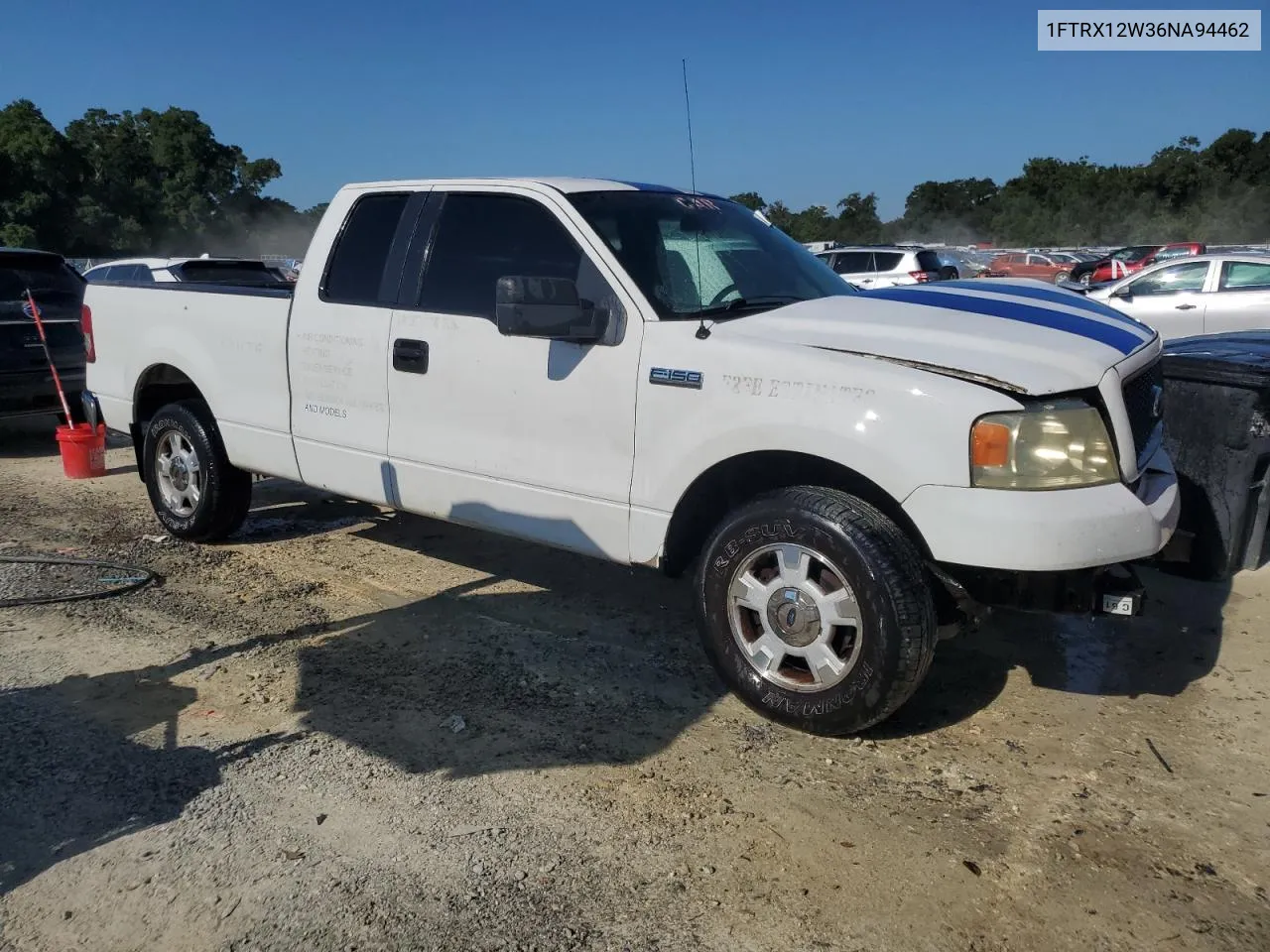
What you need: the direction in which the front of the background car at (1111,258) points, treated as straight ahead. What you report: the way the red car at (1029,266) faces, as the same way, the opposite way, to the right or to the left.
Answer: the opposite way

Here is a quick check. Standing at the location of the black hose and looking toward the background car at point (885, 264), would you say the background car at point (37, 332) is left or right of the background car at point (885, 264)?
left

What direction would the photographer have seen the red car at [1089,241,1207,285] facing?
facing to the left of the viewer

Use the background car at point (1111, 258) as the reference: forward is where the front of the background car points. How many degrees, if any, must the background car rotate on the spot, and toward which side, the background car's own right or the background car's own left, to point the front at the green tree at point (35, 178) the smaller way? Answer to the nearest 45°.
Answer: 0° — it already faces it

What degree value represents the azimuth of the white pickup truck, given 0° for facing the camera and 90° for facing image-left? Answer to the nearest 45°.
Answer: approximately 315°

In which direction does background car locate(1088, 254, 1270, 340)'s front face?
to the viewer's left

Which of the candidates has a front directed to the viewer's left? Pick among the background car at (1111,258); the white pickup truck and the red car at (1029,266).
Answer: the background car

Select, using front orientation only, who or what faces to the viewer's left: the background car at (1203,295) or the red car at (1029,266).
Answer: the background car

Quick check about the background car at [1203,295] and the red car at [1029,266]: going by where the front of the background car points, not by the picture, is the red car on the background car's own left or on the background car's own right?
on the background car's own right

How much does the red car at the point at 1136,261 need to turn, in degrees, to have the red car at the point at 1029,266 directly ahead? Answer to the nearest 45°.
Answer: approximately 45° to its right

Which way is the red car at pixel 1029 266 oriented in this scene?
to the viewer's right
